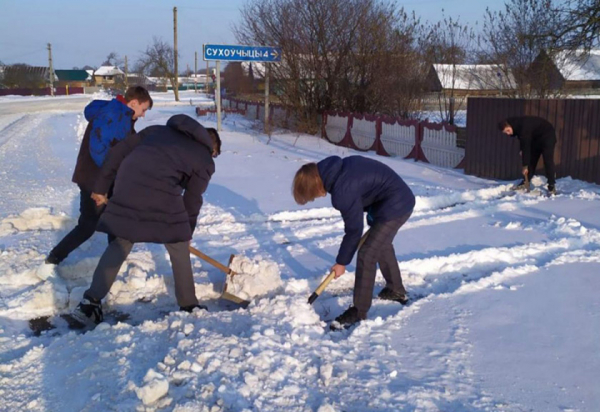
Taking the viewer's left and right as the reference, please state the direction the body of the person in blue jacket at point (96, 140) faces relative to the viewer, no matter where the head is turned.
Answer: facing to the right of the viewer

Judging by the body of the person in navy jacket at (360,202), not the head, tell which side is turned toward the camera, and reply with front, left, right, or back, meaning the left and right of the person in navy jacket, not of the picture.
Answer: left

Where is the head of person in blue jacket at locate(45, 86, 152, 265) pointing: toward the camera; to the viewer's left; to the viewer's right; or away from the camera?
to the viewer's right

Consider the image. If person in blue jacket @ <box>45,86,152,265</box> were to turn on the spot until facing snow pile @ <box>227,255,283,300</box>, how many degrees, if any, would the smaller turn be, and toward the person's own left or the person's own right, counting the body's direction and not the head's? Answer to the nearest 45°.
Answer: approximately 45° to the person's own right

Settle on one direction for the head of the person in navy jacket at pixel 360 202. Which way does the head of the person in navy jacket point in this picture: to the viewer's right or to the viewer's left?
to the viewer's left

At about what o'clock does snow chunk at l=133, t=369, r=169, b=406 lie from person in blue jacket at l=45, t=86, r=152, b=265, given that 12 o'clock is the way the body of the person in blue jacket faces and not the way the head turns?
The snow chunk is roughly at 3 o'clock from the person in blue jacket.

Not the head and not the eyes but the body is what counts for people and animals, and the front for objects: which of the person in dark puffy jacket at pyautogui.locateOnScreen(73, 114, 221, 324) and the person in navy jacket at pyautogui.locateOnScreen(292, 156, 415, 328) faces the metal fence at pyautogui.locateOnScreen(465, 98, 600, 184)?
the person in dark puffy jacket

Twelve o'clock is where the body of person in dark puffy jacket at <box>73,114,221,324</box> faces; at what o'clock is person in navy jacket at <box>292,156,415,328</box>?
The person in navy jacket is roughly at 2 o'clock from the person in dark puffy jacket.

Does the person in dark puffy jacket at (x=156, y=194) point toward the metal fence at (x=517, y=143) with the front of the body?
yes
